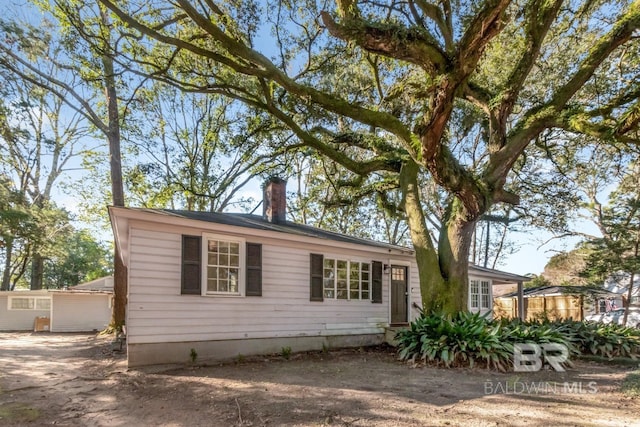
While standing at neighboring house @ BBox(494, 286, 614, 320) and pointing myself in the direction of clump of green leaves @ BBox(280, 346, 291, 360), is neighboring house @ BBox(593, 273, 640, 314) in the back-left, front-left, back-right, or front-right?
back-left

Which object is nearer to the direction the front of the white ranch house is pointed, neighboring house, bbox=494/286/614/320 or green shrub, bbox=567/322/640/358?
the green shrub

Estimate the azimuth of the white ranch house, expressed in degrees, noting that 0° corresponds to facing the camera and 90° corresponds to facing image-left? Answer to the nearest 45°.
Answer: approximately 315°

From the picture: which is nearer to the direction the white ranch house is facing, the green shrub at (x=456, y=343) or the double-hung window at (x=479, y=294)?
the green shrub

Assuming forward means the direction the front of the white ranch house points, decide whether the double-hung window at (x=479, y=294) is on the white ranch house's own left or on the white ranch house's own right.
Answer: on the white ranch house's own left

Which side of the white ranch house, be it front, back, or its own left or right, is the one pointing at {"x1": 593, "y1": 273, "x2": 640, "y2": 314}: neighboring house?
left

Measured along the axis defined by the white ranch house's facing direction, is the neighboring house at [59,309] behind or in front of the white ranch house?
behind
